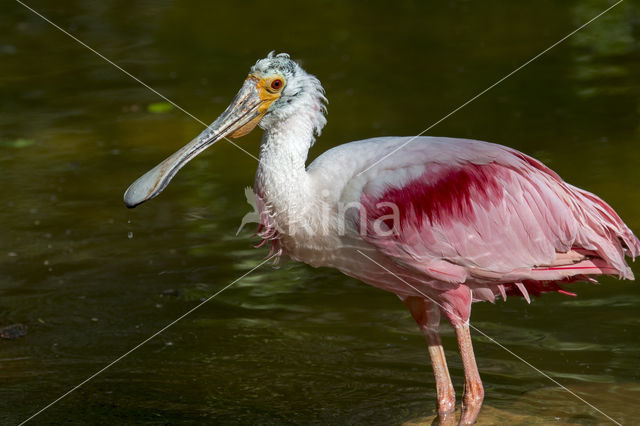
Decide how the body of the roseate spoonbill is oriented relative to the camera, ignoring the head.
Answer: to the viewer's left
